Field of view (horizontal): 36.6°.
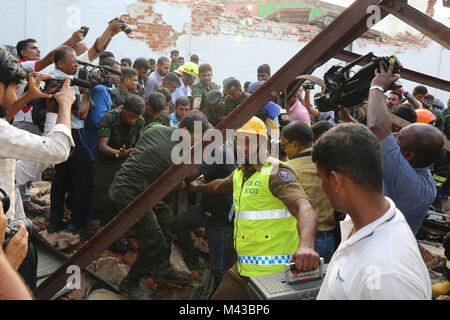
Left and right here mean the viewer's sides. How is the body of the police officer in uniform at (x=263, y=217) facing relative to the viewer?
facing the viewer and to the left of the viewer

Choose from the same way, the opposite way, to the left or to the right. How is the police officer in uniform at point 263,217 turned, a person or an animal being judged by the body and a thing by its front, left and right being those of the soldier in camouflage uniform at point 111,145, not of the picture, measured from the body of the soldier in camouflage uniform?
to the right

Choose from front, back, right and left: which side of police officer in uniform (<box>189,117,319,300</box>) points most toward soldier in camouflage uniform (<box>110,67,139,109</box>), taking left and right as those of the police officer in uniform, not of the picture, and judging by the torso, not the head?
right

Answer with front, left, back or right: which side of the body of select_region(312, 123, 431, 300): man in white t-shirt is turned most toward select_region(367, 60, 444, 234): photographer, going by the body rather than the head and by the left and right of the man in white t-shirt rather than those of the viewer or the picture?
right

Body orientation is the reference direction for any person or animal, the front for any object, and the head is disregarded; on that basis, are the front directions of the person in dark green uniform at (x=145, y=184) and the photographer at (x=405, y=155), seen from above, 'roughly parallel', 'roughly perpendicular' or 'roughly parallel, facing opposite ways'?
roughly perpendicular

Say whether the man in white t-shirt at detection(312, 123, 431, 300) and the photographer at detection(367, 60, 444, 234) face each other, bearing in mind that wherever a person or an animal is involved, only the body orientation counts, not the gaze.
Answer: no

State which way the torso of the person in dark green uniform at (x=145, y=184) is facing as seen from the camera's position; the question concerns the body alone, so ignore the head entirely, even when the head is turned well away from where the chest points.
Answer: to the viewer's right

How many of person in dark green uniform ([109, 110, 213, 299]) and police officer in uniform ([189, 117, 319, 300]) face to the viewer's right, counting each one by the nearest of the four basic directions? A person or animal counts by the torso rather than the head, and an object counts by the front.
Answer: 1

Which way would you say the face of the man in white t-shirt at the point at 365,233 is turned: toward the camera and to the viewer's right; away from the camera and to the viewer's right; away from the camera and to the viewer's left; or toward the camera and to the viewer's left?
away from the camera and to the viewer's left

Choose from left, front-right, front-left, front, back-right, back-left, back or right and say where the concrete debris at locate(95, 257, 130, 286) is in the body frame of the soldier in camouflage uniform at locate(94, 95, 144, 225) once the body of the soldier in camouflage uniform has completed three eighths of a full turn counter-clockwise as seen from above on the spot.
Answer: back

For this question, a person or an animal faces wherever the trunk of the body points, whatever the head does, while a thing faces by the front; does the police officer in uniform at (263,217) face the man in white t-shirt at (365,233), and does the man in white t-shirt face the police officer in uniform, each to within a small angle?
no
